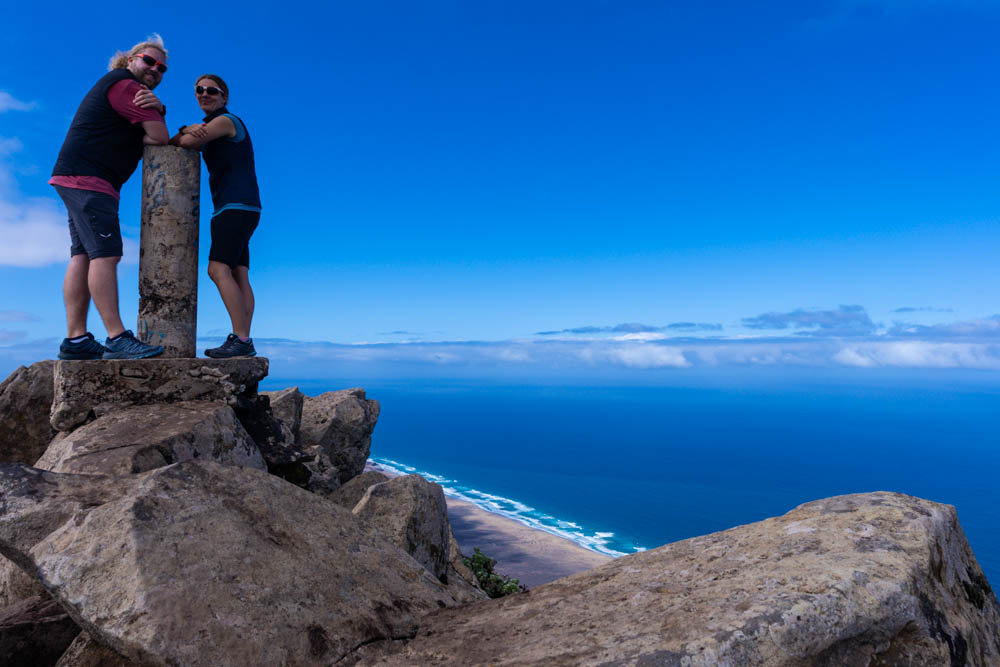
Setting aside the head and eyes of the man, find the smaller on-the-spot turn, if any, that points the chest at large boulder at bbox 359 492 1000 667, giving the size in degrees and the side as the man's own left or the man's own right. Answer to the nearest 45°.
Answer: approximately 45° to the man's own right

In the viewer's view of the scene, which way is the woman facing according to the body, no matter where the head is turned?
to the viewer's left

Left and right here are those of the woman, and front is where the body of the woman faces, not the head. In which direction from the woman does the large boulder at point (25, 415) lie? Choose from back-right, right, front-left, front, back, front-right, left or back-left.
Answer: front-right

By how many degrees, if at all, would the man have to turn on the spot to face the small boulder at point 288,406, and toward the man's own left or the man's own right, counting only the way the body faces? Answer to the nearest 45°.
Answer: approximately 45° to the man's own left

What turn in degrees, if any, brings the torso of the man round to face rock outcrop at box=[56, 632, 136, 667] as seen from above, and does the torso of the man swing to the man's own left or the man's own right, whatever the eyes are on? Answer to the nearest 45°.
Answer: approximately 90° to the man's own right

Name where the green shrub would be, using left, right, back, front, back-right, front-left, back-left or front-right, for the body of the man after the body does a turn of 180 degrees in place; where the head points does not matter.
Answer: back-right

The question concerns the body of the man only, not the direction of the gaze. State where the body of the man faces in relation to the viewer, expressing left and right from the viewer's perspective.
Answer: facing to the right of the viewer

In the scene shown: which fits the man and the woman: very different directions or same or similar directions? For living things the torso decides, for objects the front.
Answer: very different directions

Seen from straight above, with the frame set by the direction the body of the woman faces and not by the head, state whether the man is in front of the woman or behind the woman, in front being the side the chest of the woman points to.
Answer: in front

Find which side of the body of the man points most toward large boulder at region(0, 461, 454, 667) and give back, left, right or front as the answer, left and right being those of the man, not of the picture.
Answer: right

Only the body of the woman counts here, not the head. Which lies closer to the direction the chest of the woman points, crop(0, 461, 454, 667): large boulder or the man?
the man

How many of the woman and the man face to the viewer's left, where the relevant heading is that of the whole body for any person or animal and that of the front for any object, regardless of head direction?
1

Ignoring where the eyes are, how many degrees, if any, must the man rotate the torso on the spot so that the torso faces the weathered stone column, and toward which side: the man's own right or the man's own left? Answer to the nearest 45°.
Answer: approximately 45° to the man's own left
